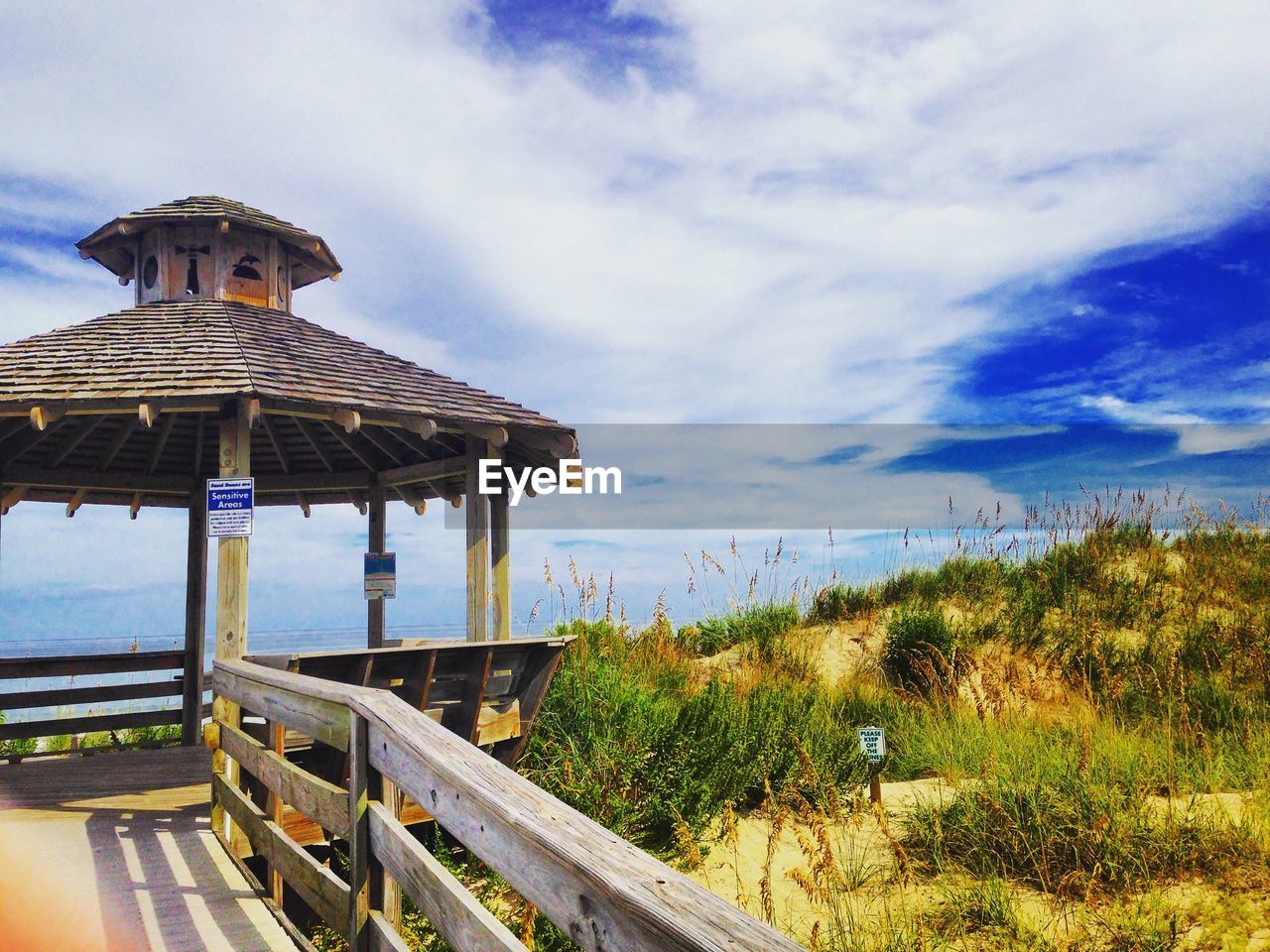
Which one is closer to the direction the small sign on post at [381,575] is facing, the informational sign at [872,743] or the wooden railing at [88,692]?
the informational sign

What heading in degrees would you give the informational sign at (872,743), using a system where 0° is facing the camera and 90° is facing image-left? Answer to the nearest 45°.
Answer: approximately 0°

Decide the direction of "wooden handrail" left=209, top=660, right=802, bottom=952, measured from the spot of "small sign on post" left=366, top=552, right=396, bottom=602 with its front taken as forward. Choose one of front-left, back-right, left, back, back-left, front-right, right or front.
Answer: front

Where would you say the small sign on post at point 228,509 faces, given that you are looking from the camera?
facing the viewer

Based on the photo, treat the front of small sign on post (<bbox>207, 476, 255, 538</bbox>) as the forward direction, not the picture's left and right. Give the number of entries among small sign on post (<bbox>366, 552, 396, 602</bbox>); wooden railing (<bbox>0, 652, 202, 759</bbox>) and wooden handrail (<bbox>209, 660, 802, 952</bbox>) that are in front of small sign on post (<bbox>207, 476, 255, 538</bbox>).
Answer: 1

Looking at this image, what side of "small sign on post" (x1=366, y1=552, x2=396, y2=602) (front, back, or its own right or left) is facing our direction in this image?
front

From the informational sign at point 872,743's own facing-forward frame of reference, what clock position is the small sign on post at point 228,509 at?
The small sign on post is roughly at 3 o'clock from the informational sign.

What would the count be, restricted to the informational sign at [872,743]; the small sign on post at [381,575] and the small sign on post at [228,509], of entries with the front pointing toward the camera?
3

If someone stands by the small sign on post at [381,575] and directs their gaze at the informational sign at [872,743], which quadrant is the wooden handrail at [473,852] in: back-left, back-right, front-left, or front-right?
front-right

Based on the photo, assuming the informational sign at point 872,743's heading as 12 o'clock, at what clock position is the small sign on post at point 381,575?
The small sign on post is roughly at 4 o'clock from the informational sign.

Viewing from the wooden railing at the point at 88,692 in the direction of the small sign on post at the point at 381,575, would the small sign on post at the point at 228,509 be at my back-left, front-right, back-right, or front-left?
front-right

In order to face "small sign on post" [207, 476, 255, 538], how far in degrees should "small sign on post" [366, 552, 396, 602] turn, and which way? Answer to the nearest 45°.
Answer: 0° — it already faces it

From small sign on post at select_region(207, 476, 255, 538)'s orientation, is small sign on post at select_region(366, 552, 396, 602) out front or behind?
behind
